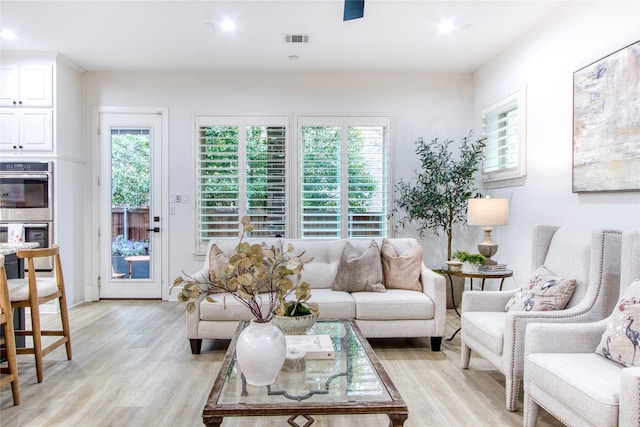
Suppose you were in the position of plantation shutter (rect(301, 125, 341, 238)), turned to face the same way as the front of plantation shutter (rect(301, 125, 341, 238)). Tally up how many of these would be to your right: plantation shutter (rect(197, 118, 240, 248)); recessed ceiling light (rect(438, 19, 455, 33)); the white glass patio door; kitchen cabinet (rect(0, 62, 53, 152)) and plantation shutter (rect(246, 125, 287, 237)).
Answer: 4

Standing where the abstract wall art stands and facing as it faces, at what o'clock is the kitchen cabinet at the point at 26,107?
The kitchen cabinet is roughly at 1 o'clock from the abstract wall art.

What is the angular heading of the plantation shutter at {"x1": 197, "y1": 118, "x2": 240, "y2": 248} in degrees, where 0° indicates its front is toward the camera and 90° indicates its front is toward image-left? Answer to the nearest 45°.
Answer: approximately 0°

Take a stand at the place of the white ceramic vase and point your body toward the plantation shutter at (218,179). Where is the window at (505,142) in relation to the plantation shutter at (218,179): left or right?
right

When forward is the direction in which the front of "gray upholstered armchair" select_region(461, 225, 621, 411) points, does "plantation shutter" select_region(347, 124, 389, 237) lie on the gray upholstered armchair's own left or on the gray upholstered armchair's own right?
on the gray upholstered armchair's own right

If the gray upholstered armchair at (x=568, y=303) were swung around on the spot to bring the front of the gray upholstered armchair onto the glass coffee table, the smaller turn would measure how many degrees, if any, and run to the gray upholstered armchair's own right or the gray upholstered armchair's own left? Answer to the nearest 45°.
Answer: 0° — it already faces it

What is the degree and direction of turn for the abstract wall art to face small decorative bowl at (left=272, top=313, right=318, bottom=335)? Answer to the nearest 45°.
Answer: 0° — it already faces it

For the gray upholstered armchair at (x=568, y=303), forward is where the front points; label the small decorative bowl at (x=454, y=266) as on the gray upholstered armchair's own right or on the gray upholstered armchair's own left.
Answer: on the gray upholstered armchair's own right
